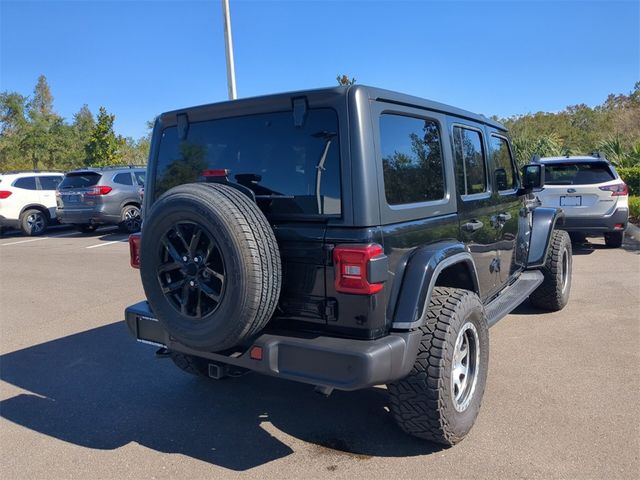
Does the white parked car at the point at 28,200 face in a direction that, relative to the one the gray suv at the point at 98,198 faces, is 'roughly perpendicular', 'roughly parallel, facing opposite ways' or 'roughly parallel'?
roughly parallel

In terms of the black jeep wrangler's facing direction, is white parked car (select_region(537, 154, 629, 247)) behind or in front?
in front

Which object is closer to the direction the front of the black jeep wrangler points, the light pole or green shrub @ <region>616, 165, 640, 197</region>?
the green shrub

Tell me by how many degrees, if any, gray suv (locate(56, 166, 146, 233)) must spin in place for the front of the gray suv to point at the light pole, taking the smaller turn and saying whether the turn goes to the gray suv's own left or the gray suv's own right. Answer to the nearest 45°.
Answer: approximately 90° to the gray suv's own right

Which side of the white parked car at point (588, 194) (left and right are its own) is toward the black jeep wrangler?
back

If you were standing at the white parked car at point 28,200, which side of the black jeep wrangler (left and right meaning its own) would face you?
left

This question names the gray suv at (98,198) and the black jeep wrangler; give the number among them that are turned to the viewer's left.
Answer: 0

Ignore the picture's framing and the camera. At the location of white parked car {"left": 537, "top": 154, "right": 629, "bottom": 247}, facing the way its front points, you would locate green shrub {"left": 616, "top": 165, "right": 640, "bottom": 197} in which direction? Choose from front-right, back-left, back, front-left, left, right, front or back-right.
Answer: front

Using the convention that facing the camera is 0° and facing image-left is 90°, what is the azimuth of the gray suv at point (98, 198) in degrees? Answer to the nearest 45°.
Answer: approximately 225°

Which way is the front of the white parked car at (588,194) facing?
away from the camera

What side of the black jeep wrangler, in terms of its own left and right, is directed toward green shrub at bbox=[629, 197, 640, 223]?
front

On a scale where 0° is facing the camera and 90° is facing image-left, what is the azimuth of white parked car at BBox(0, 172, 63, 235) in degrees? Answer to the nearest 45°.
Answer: approximately 225°

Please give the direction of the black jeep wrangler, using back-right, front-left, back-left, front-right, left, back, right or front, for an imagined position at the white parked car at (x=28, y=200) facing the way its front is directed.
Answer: back-right

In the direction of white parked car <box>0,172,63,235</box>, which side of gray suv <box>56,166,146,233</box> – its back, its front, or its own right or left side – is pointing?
left

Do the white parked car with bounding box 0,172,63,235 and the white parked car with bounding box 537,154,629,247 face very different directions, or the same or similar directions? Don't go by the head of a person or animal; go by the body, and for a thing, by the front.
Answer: same or similar directions

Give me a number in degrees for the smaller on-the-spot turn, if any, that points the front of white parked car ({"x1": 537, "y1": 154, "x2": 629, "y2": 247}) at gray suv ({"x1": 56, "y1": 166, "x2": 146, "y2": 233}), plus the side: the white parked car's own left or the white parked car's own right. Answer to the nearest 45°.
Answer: approximately 90° to the white parked car's own left
